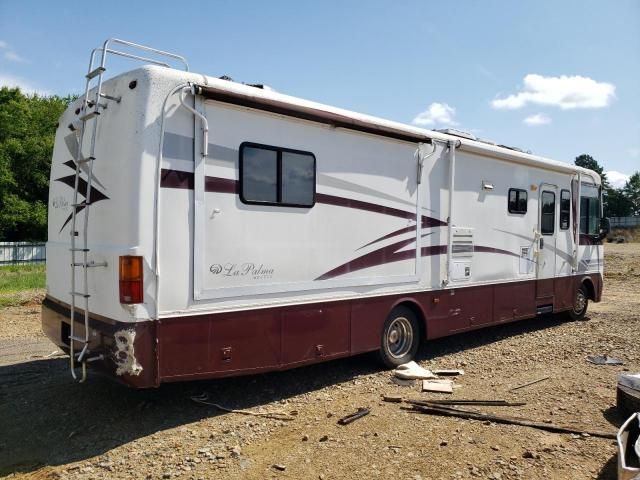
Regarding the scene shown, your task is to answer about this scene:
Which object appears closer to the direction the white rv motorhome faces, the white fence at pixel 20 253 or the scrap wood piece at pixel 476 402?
the scrap wood piece

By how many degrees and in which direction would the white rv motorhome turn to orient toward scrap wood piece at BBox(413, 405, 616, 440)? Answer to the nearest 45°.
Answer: approximately 45° to its right

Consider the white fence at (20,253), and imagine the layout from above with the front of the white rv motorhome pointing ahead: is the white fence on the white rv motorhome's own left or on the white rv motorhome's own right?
on the white rv motorhome's own left

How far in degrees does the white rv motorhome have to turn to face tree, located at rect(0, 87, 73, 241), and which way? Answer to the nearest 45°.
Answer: approximately 90° to its left

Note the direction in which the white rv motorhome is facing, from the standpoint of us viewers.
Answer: facing away from the viewer and to the right of the viewer
